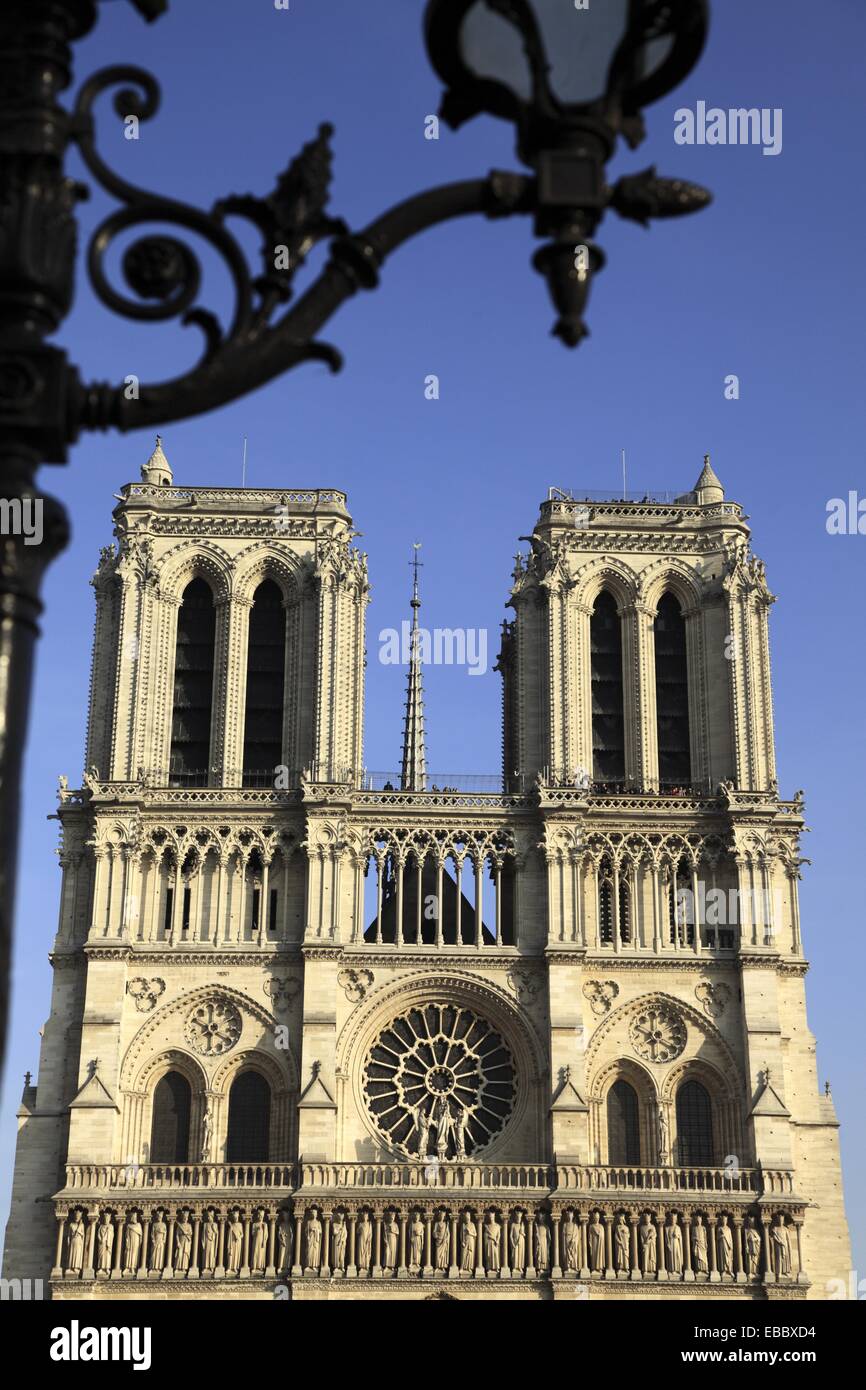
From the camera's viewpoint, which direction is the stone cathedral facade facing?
toward the camera

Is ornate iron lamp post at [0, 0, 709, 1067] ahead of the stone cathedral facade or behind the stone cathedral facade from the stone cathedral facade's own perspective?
ahead
